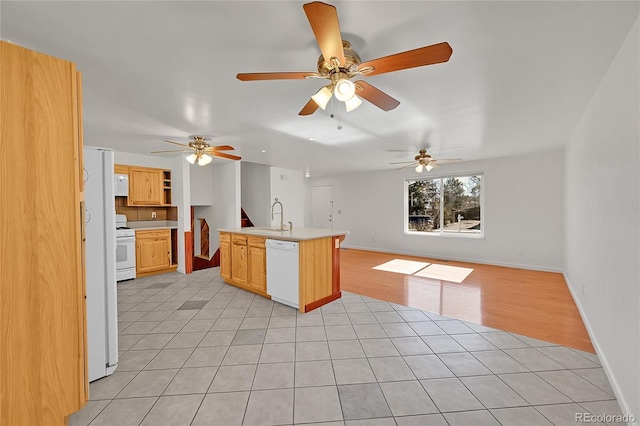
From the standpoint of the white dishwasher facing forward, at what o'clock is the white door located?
The white door is roughly at 5 o'clock from the white dishwasher.

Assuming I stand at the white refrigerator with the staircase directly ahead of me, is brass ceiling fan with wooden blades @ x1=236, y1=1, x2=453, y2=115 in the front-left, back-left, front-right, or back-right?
back-right

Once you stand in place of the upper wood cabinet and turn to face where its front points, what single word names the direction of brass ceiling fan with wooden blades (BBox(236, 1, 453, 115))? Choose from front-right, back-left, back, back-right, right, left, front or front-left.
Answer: front

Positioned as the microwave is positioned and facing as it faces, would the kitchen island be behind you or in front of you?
in front

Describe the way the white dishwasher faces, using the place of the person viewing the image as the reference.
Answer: facing the viewer and to the left of the viewer

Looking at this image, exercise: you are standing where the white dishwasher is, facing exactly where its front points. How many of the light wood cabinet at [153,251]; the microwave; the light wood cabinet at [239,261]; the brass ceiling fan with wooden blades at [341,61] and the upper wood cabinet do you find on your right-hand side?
4

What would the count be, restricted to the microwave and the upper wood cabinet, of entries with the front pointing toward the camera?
2

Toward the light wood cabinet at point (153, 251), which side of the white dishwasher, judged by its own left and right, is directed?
right

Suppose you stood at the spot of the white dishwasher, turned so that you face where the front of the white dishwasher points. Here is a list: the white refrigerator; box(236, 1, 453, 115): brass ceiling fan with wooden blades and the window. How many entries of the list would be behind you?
1

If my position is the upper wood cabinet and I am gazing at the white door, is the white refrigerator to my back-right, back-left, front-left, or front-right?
back-right

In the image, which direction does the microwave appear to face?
toward the camera

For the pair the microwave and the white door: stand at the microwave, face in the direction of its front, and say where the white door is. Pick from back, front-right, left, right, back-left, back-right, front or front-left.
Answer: left

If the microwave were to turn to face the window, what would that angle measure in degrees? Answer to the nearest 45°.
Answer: approximately 45° to its left

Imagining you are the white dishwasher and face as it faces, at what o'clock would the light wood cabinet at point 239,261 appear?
The light wood cabinet is roughly at 3 o'clock from the white dishwasher.

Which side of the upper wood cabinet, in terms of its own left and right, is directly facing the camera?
front
